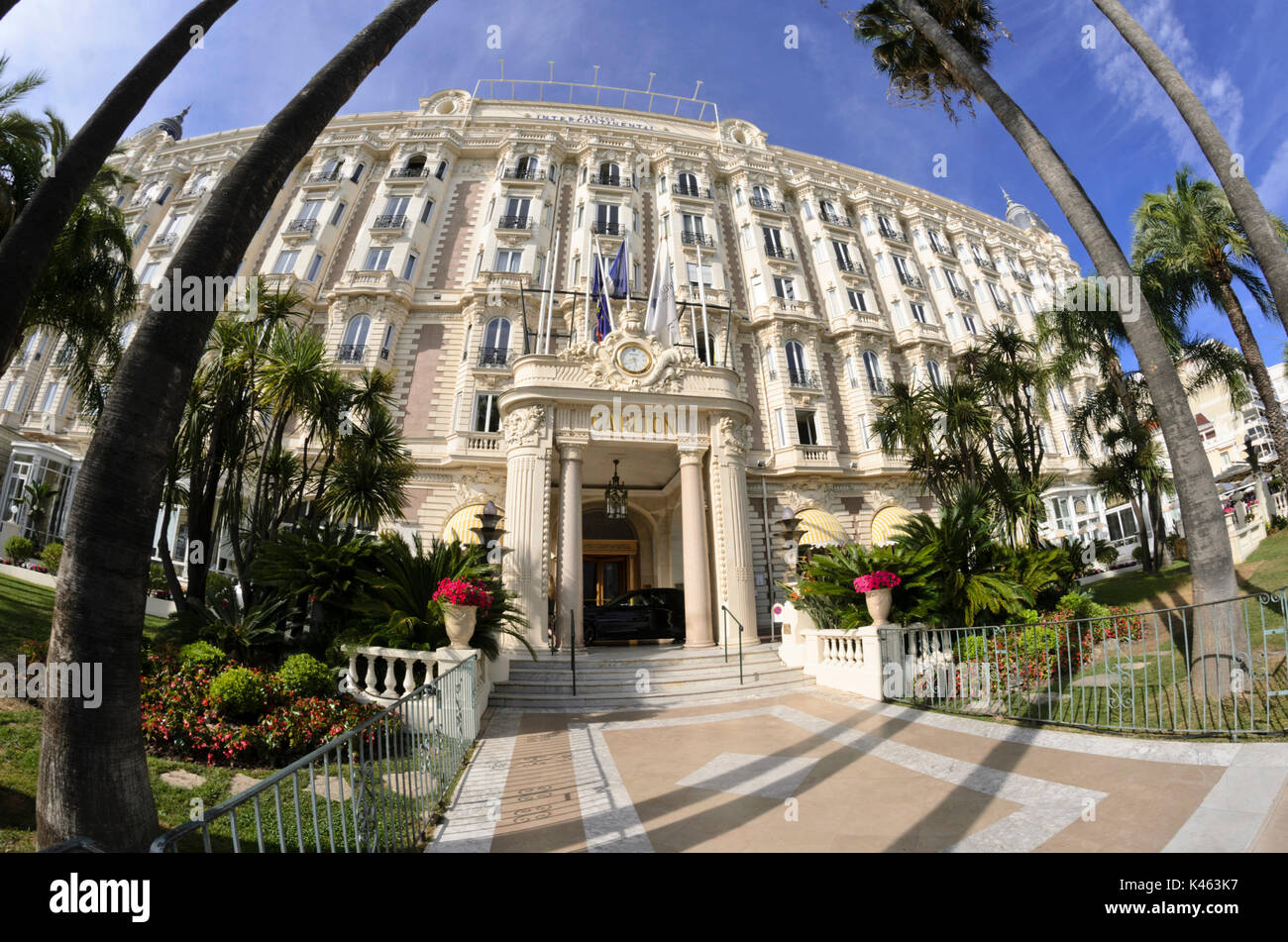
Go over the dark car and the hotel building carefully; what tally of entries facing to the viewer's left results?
1

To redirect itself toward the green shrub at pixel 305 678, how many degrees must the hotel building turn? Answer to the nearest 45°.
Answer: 0° — it already faces it

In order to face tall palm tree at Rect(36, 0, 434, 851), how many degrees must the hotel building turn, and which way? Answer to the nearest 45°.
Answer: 0° — it already faces it

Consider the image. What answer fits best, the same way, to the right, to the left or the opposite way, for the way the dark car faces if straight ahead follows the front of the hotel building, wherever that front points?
to the right

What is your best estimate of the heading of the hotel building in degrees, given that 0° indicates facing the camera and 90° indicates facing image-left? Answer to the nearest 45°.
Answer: approximately 0°

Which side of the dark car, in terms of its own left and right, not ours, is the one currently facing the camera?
left
